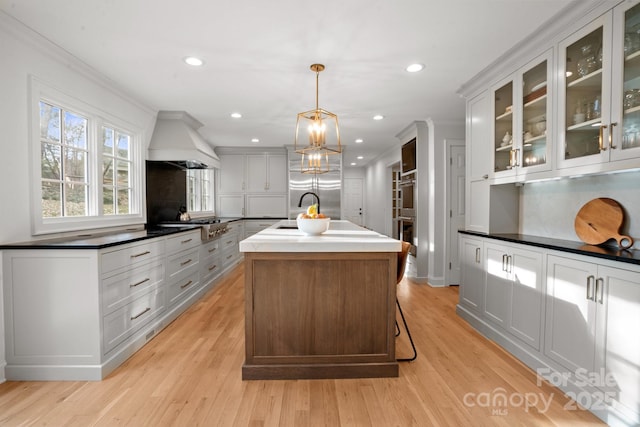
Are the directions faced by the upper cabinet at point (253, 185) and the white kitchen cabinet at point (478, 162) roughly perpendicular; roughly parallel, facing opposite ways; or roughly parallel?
roughly perpendicular

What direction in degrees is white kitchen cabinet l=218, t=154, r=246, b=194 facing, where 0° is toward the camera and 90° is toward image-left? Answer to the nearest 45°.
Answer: approximately 0°

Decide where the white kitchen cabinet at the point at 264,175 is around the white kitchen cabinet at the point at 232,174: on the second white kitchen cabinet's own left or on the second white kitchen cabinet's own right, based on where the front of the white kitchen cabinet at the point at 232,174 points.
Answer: on the second white kitchen cabinet's own left

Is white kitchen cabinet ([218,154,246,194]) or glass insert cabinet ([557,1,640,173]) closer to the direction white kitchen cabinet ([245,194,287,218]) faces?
the glass insert cabinet

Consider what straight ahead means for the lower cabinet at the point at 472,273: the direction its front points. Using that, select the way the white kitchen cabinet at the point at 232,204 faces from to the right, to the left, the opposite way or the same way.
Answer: to the left

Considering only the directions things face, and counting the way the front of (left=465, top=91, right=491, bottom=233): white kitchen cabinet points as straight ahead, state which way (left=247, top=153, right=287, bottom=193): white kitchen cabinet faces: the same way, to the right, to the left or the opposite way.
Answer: to the left

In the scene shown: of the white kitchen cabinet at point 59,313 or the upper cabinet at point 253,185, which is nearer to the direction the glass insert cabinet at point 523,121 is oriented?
the white kitchen cabinet

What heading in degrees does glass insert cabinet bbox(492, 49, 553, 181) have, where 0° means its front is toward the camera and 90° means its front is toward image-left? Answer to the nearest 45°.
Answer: approximately 45°

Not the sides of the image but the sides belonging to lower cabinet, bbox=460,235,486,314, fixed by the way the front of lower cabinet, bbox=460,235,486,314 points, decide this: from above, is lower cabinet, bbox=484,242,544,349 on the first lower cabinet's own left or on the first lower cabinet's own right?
on the first lower cabinet's own left

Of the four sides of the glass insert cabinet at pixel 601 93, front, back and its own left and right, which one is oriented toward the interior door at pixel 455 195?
right
